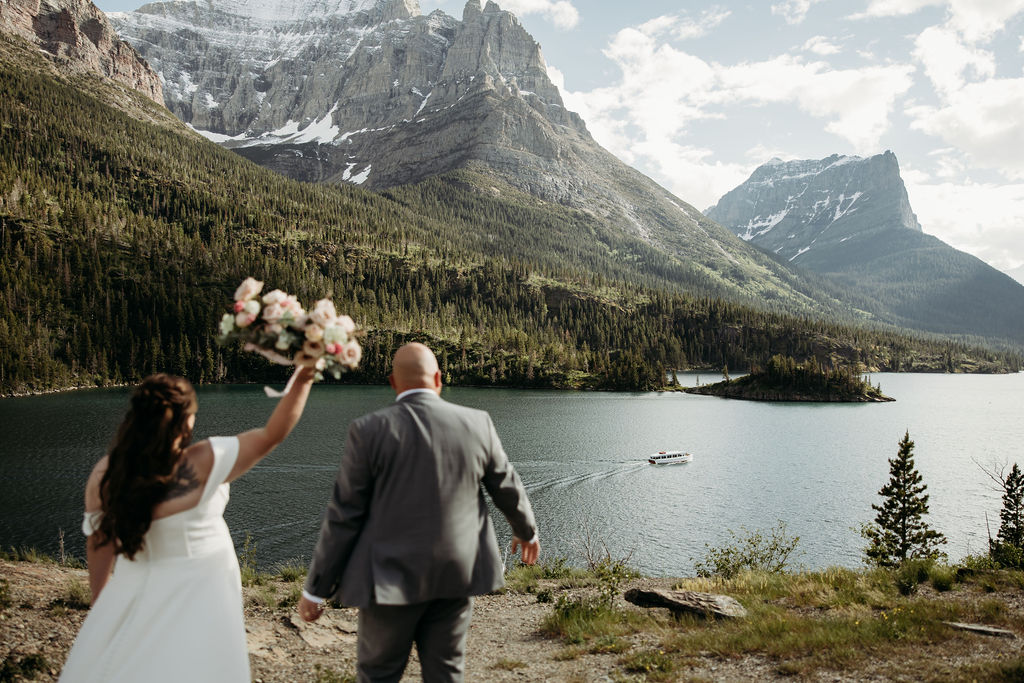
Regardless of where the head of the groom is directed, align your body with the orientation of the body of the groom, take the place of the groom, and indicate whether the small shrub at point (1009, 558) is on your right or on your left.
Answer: on your right

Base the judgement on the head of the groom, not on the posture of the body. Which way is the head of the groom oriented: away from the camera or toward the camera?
away from the camera

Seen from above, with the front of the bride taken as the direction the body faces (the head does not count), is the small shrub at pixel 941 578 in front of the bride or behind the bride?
in front

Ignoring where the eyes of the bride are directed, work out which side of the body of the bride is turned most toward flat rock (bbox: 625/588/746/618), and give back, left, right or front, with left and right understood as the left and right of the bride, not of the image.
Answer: front

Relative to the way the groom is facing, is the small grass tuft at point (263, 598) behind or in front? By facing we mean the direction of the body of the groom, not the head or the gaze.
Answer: in front

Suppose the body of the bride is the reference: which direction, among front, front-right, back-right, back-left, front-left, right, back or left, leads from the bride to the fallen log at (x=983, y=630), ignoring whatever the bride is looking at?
front-right

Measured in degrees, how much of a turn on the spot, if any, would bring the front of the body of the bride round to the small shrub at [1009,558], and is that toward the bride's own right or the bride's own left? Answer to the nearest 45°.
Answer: approximately 45° to the bride's own right

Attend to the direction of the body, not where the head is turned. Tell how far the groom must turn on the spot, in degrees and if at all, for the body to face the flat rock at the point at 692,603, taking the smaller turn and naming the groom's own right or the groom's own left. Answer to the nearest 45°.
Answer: approximately 45° to the groom's own right

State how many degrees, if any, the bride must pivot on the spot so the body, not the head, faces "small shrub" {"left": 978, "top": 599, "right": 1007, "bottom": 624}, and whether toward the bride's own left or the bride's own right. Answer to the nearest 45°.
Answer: approximately 45° to the bride's own right

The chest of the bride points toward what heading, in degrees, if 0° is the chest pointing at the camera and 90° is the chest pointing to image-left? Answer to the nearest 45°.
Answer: approximately 225°

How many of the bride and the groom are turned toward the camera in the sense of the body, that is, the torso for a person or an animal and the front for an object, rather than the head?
0

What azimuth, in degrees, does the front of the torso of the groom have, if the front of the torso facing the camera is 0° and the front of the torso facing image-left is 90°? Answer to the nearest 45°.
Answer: approximately 180°
